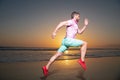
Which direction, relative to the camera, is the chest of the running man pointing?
to the viewer's right
